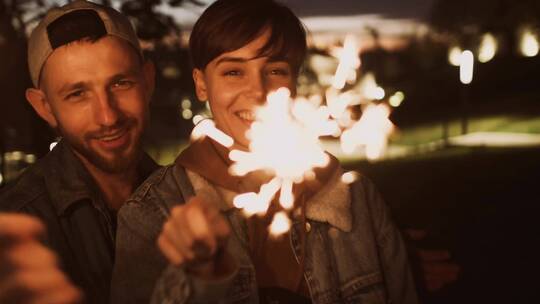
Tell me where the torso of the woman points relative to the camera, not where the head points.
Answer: toward the camera

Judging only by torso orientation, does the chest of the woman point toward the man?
no

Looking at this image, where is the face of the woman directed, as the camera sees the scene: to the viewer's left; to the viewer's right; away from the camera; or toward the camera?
toward the camera
